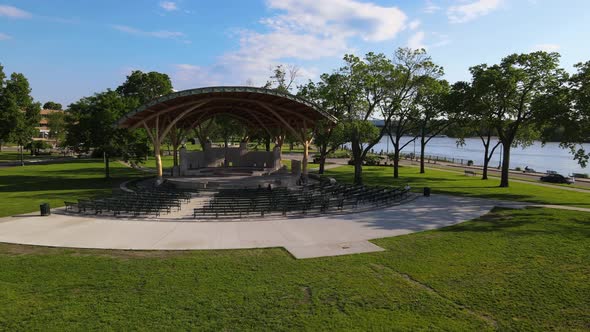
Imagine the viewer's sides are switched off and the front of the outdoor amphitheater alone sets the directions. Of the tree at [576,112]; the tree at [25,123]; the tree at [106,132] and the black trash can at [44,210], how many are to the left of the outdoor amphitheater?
1

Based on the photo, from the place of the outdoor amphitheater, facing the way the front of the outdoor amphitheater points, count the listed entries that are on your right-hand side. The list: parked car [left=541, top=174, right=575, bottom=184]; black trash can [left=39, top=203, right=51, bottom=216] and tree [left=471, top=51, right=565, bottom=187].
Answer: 1

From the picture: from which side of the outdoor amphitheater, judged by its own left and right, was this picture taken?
front

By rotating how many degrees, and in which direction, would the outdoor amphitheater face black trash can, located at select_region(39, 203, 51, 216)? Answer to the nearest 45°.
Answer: approximately 90° to its right

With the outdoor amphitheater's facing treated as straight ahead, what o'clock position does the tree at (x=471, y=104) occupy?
The tree is roughly at 8 o'clock from the outdoor amphitheater.

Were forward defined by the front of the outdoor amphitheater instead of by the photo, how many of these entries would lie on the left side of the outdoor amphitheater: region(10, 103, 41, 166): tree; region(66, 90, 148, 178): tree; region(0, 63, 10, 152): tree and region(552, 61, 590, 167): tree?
1

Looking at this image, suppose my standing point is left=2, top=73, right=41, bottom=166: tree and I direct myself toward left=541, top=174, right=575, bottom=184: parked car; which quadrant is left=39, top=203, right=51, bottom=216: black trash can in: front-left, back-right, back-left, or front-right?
front-right

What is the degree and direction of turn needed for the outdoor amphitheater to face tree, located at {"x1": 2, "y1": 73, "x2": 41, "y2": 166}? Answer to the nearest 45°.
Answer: approximately 135° to its right

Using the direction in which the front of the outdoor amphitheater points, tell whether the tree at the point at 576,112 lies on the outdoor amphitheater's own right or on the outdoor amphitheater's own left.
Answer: on the outdoor amphitheater's own left

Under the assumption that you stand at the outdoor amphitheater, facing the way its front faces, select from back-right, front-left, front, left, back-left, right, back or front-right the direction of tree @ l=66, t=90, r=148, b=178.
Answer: back-right

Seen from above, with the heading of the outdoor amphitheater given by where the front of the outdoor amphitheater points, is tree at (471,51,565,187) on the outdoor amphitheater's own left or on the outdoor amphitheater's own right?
on the outdoor amphitheater's own left

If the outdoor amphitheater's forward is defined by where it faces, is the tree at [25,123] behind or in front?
behind

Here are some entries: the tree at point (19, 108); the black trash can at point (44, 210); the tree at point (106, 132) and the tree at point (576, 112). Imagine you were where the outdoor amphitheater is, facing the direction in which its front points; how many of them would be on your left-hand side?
1

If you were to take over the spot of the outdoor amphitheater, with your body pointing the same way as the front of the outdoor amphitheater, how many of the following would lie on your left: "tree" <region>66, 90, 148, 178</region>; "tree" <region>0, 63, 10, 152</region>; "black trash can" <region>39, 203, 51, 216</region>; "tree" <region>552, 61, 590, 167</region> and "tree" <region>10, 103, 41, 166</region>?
1

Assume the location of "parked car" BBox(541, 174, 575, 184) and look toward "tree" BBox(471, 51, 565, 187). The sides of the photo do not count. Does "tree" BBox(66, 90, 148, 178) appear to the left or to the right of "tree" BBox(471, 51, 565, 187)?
right

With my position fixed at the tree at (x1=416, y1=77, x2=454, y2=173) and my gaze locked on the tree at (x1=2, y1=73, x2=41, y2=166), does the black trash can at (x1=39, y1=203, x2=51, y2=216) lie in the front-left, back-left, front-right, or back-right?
front-left
